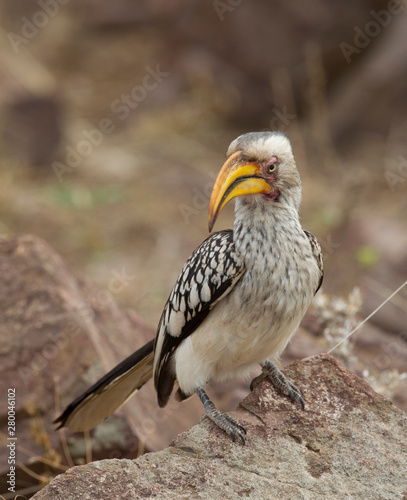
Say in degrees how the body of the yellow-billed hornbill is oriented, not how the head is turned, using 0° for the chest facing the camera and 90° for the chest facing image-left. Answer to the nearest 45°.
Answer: approximately 315°
